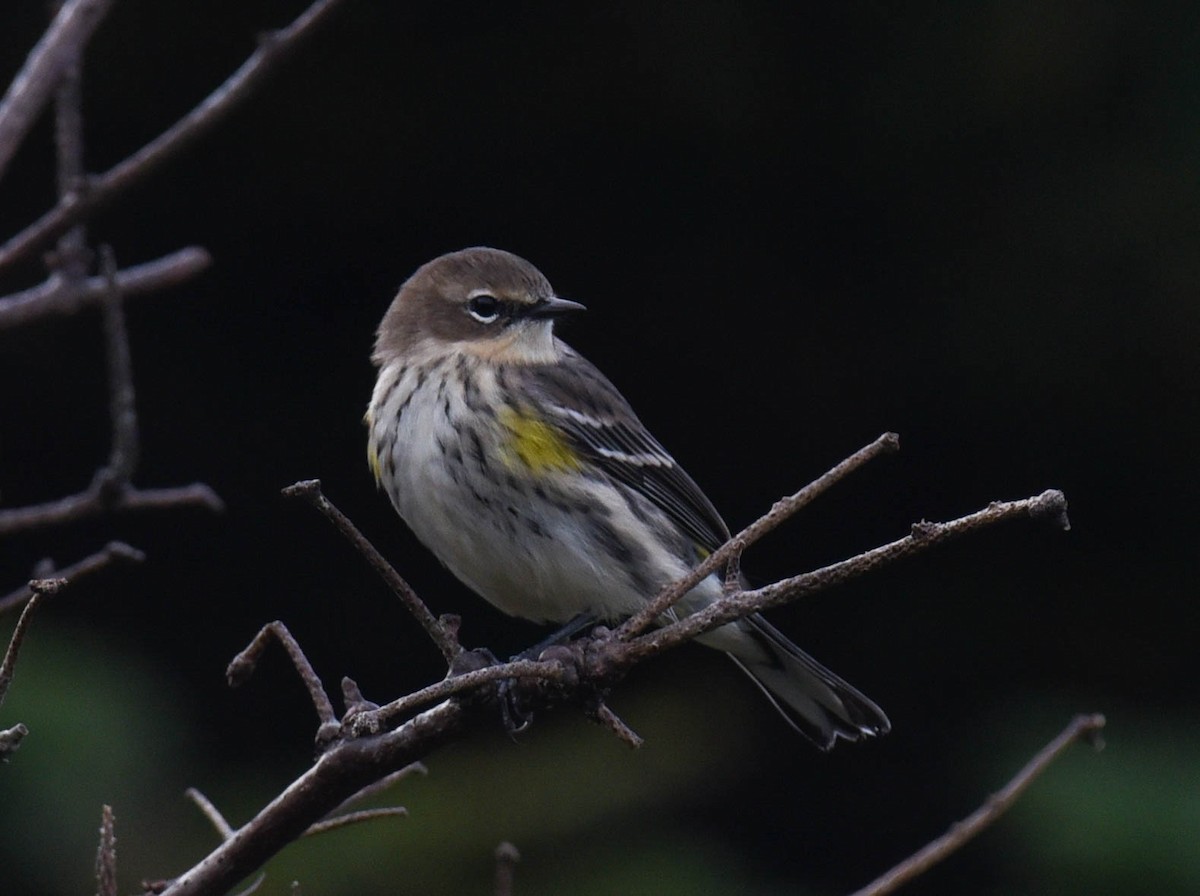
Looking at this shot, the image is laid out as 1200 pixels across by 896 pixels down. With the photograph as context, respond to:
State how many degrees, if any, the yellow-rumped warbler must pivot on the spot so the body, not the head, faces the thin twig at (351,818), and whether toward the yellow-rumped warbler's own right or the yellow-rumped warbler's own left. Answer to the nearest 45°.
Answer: approximately 45° to the yellow-rumped warbler's own right

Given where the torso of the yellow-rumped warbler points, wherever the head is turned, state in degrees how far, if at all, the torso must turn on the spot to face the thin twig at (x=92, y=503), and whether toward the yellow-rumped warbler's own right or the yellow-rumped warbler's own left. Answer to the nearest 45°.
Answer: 0° — it already faces it

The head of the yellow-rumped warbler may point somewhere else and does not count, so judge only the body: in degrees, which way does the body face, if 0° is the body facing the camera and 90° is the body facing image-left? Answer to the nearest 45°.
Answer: approximately 45°

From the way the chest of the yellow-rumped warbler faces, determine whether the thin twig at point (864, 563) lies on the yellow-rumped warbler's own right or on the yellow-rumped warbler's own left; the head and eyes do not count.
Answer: on the yellow-rumped warbler's own left

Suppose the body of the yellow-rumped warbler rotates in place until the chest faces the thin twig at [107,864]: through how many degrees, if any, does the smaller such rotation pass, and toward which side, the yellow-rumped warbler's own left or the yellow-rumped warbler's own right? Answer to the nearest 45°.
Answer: approximately 45° to the yellow-rumped warbler's own right

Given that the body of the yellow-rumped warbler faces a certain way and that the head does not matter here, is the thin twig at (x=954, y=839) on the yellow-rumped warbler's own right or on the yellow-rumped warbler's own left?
on the yellow-rumped warbler's own left
